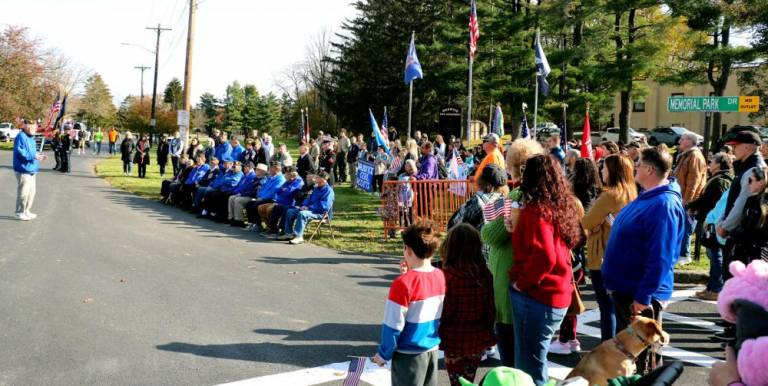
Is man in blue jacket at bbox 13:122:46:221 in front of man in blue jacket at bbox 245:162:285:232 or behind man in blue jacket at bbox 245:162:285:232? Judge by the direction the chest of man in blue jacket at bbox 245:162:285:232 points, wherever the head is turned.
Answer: in front

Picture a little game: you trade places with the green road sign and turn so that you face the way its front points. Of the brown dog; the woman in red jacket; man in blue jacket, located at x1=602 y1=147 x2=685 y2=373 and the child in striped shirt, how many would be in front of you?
4

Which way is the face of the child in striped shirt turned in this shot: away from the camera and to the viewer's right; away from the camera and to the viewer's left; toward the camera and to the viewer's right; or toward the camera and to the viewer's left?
away from the camera and to the viewer's left

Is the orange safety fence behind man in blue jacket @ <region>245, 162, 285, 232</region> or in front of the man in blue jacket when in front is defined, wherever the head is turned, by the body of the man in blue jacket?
behind

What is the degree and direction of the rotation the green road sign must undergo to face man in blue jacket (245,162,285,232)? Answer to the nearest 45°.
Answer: approximately 90° to its right

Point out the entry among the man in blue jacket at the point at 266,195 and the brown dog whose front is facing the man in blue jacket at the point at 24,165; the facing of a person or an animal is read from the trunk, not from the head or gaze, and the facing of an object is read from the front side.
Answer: the man in blue jacket at the point at 266,195

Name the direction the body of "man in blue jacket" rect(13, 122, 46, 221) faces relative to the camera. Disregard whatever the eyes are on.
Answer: to the viewer's right

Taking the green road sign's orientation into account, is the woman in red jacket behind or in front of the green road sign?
in front

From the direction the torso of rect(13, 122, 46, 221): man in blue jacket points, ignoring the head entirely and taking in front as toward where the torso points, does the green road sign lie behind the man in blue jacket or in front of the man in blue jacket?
in front

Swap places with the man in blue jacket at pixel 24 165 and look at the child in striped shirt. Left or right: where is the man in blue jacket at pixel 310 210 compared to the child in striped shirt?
left
